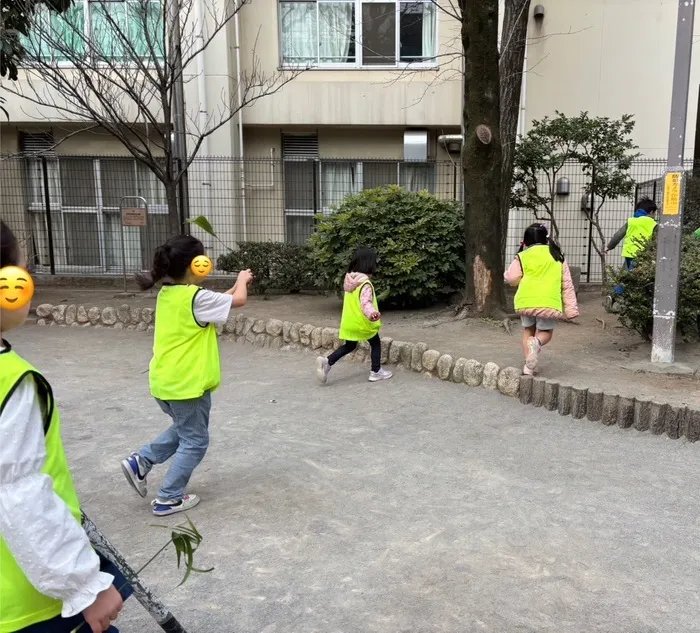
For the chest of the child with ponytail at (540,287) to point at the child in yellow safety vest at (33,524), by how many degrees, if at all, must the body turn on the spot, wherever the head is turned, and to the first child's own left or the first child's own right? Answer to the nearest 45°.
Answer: approximately 180°

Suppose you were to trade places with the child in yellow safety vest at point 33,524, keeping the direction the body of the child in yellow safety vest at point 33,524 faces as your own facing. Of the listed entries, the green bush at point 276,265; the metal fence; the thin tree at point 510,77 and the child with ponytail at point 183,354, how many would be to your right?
0

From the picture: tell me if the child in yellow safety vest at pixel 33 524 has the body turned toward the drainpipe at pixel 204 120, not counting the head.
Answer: no

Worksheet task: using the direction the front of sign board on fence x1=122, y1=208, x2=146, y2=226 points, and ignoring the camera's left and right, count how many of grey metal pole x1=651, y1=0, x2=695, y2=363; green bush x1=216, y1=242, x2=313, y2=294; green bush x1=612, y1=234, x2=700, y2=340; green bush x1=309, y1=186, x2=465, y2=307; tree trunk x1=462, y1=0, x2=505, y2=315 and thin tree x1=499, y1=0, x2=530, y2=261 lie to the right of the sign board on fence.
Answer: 0

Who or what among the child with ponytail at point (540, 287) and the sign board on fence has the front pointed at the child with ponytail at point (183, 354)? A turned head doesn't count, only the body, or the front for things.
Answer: the sign board on fence

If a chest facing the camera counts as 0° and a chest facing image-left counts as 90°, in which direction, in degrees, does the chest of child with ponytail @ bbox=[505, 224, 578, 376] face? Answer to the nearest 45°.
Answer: approximately 180°

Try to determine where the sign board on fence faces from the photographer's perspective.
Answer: facing the viewer

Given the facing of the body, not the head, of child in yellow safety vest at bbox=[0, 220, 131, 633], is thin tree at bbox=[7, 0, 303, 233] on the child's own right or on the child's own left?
on the child's own left

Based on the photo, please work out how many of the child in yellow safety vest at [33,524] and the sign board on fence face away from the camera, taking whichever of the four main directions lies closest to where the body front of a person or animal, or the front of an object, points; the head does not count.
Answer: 0

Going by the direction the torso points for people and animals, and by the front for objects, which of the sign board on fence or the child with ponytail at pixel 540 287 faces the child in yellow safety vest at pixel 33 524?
the sign board on fence

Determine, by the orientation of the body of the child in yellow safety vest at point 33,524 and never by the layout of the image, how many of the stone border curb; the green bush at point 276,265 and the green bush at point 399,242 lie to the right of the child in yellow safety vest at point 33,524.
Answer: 0

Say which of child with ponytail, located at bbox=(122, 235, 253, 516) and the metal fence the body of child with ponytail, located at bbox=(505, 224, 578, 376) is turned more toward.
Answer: the metal fence

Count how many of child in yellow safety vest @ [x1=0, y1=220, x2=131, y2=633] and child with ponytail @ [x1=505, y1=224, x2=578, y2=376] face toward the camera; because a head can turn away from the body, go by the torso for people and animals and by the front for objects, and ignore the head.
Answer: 0

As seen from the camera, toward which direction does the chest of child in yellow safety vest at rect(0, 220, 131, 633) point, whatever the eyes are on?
to the viewer's right

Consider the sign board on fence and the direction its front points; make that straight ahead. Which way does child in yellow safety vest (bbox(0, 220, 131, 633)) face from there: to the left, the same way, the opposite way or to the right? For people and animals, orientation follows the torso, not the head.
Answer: to the left

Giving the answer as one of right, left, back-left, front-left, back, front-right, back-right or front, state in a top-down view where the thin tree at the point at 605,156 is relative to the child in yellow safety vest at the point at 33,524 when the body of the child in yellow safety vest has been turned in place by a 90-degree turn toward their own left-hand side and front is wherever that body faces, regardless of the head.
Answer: front-right
